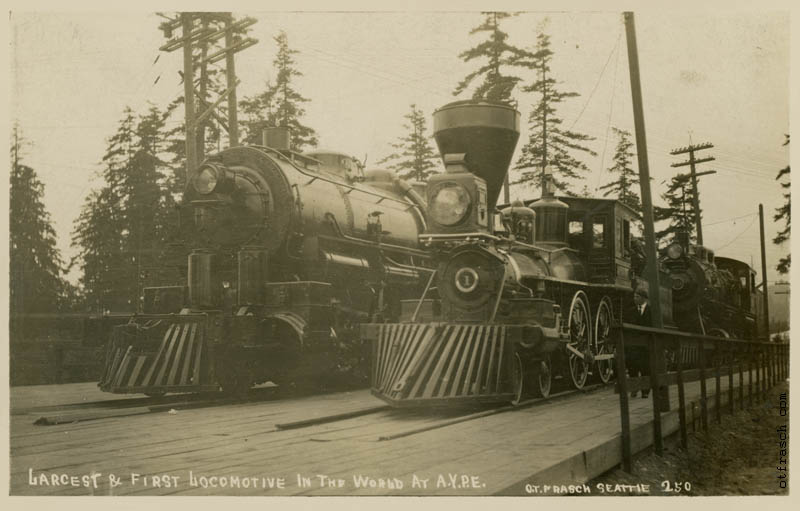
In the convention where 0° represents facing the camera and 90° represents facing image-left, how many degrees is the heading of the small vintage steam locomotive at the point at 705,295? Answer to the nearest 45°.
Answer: approximately 45°

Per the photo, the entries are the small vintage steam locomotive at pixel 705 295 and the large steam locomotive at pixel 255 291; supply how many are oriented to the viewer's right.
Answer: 0

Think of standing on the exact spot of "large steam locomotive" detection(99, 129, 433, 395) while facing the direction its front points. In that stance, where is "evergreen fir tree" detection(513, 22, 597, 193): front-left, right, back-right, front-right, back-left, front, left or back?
back

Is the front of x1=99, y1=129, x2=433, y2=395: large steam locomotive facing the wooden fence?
no

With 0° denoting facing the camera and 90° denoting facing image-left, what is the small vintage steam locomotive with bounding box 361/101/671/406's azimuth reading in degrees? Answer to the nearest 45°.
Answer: approximately 45°

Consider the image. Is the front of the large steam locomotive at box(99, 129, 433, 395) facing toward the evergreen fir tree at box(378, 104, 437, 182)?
no

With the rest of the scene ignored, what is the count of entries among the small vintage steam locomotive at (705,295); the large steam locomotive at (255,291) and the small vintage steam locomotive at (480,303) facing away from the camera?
0

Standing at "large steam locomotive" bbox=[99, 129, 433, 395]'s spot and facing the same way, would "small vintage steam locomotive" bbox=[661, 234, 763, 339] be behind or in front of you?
behind

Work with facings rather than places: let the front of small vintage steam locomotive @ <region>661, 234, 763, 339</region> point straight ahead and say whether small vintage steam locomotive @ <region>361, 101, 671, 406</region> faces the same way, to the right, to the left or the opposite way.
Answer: the same way

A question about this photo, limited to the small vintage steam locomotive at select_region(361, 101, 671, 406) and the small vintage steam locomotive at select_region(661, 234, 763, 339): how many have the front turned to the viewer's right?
0

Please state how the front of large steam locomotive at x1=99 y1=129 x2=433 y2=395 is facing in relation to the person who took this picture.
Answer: facing the viewer and to the left of the viewer

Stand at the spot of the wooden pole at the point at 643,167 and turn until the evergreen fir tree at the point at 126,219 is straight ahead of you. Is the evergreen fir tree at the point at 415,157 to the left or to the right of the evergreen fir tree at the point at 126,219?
right
